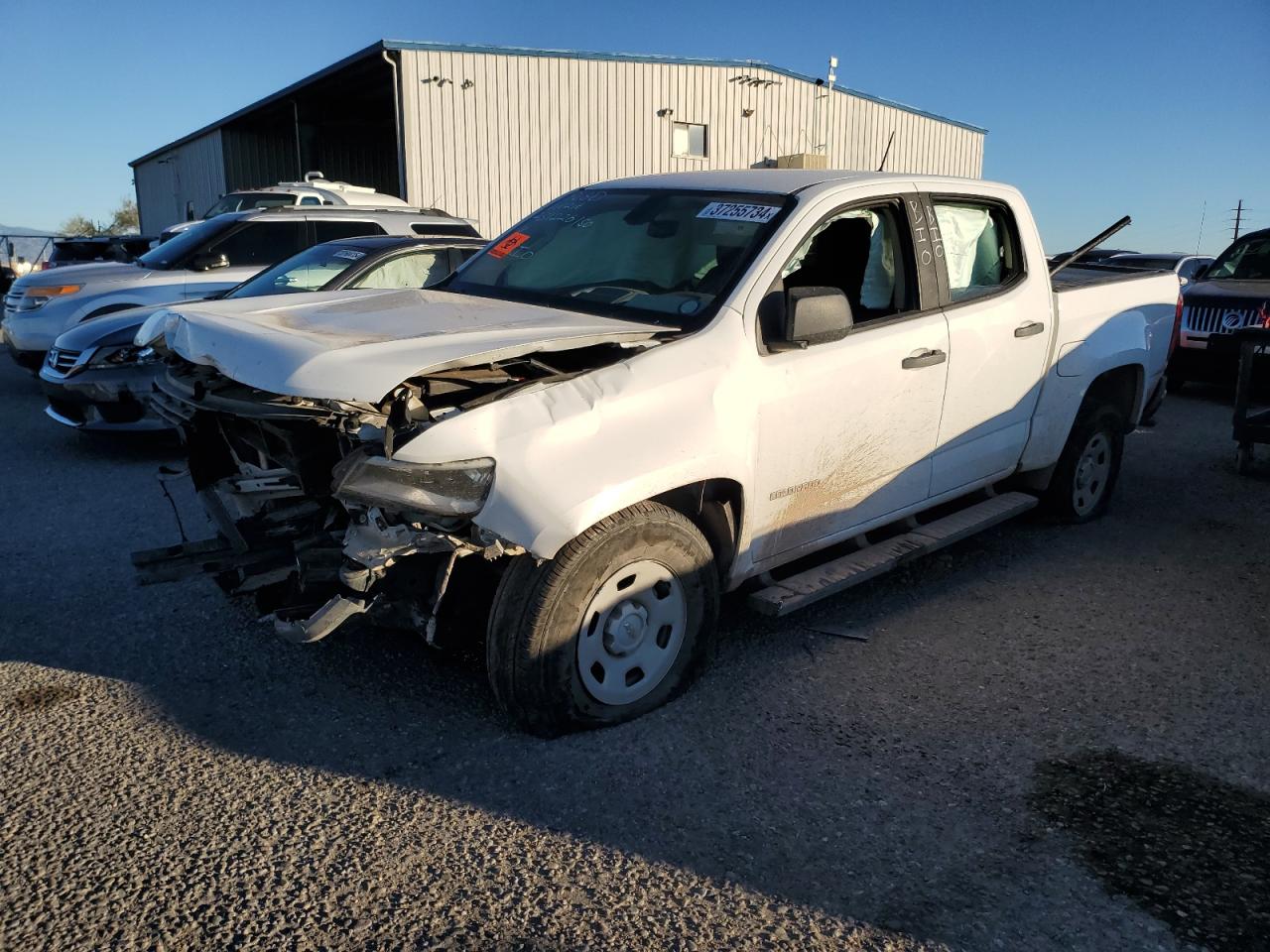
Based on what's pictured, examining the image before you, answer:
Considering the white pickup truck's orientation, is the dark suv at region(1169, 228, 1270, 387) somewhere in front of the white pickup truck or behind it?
behind

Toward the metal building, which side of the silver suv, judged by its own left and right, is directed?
back

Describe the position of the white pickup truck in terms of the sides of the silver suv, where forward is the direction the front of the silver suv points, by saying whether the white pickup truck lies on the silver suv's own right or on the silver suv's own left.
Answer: on the silver suv's own left

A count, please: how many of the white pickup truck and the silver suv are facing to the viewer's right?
0

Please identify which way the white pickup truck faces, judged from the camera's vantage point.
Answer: facing the viewer and to the left of the viewer

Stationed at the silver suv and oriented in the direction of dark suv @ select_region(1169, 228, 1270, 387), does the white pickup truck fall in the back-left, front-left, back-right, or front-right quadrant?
front-right

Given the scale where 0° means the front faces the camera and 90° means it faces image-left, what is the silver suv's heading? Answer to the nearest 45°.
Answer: approximately 45°

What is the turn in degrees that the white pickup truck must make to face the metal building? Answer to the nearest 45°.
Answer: approximately 135° to its right

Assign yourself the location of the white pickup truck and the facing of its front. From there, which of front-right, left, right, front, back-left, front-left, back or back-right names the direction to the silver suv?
right

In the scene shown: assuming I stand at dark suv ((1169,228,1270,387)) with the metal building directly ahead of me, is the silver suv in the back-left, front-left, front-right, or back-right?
front-left

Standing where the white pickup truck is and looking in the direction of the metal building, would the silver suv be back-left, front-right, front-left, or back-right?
front-left
